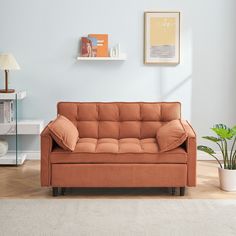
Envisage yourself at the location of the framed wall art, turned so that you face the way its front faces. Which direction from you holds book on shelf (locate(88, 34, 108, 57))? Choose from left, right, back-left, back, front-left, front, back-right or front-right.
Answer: right

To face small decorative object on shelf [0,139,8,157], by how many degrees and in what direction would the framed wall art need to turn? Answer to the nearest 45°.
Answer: approximately 90° to its right

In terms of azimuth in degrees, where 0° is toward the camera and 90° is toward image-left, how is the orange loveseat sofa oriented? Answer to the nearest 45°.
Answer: approximately 0°

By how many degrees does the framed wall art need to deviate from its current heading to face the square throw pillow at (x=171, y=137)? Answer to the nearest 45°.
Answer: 0° — it already faces it

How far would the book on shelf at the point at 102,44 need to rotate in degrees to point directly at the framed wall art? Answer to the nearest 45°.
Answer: approximately 90° to its left

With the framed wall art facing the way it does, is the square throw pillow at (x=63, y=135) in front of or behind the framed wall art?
in front

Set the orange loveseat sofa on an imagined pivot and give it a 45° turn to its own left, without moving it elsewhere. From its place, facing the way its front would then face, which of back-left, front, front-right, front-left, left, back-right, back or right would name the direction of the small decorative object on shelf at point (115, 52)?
back-left

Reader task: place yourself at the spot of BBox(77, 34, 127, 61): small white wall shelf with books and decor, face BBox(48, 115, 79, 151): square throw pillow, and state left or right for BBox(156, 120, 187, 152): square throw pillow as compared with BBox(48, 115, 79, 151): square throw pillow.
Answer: left

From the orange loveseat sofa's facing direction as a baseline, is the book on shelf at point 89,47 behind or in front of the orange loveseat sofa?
behind

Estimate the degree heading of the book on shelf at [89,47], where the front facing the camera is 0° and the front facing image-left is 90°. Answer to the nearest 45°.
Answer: approximately 0°

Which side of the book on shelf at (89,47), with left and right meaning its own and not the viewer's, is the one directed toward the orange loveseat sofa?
front
